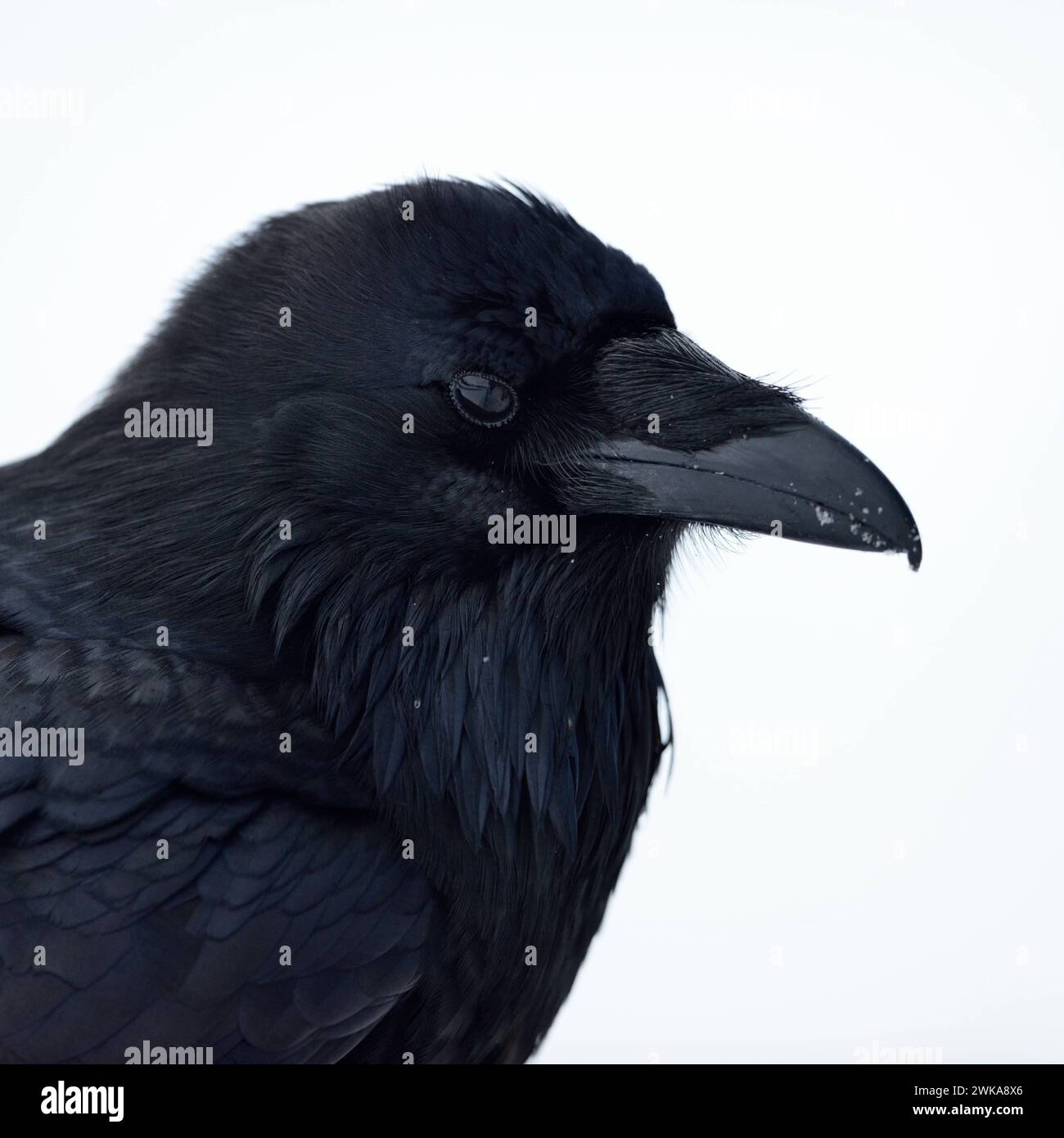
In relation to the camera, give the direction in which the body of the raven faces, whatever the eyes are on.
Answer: to the viewer's right
